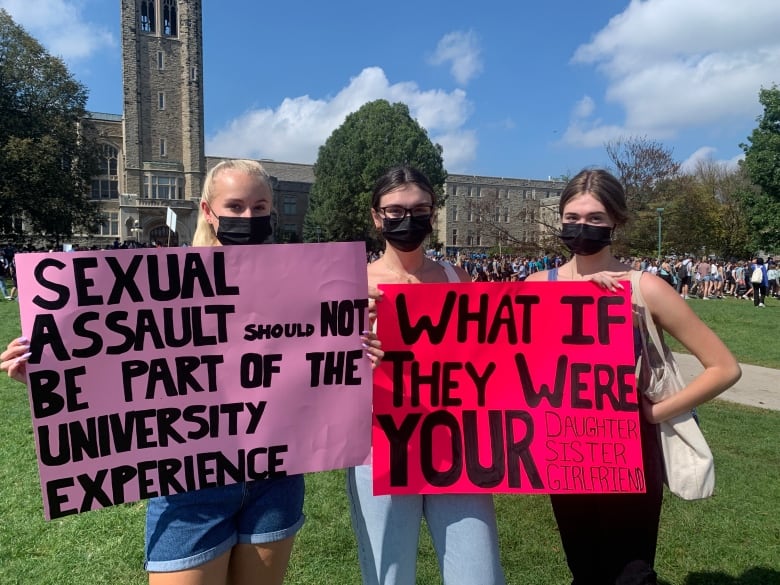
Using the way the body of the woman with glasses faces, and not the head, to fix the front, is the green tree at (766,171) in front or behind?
behind

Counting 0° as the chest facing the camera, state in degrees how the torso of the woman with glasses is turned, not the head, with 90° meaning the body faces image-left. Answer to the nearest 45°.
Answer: approximately 0°

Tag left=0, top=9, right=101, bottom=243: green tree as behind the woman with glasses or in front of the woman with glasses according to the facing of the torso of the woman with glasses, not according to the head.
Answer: behind
